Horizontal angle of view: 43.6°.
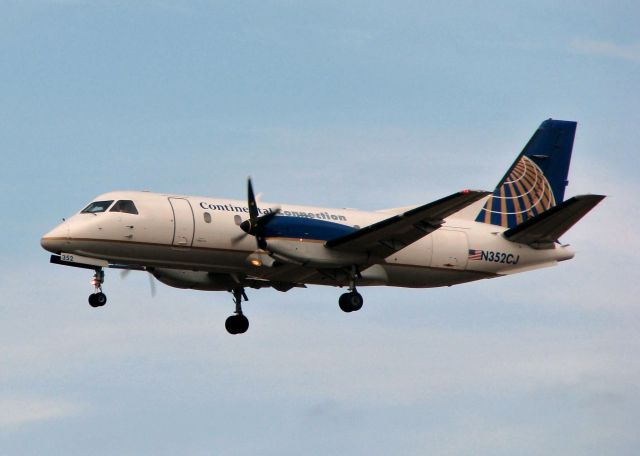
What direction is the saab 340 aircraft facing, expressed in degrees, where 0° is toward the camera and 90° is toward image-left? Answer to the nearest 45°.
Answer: approximately 45°
